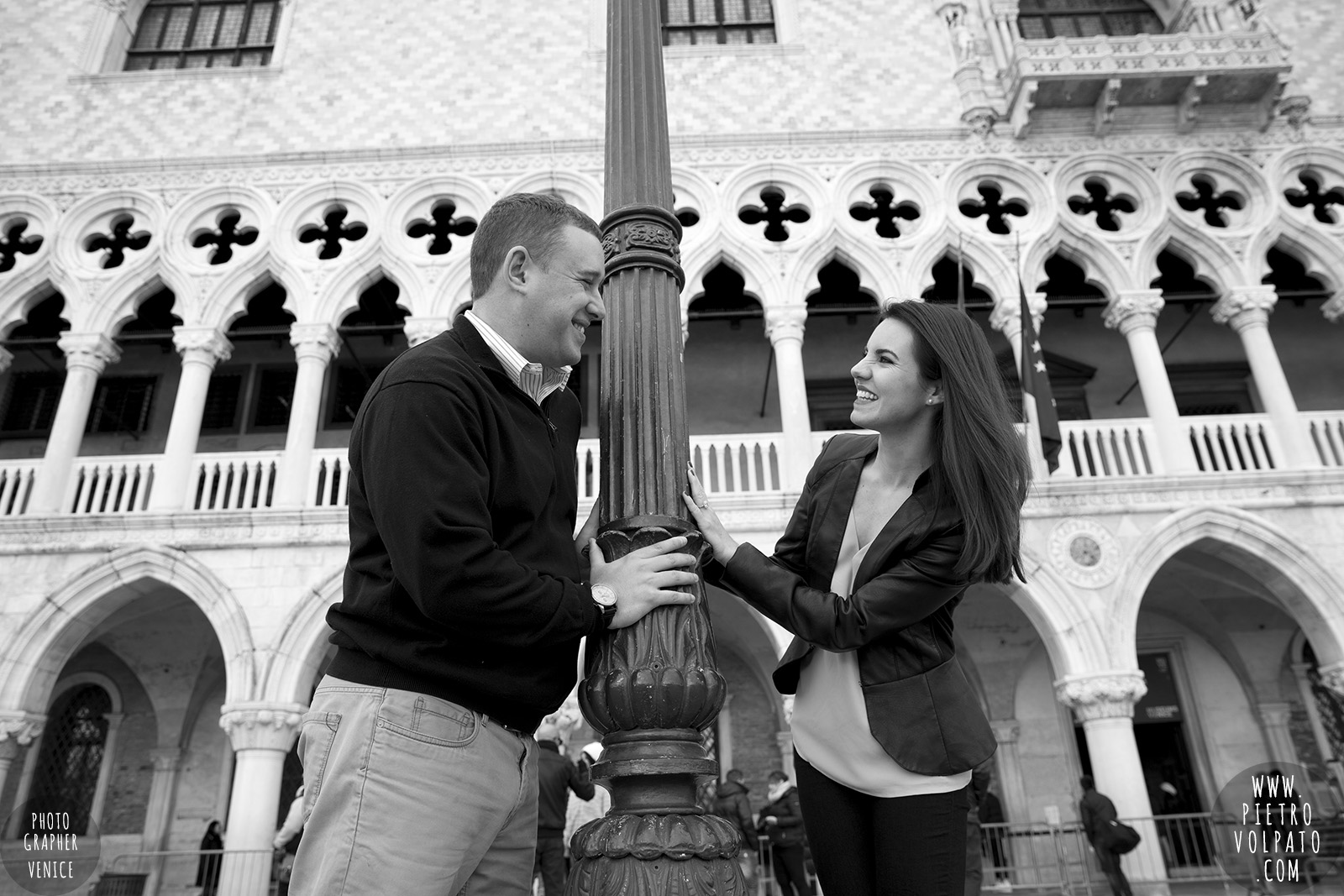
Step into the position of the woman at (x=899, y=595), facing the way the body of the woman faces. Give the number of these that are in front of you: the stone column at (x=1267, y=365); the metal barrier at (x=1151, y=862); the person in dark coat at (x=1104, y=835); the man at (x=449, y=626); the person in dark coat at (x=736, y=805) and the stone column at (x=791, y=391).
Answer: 1

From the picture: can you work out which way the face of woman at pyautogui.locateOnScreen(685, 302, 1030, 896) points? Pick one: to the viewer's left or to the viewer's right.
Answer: to the viewer's left

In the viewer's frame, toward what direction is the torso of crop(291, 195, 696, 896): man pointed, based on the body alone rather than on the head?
to the viewer's right

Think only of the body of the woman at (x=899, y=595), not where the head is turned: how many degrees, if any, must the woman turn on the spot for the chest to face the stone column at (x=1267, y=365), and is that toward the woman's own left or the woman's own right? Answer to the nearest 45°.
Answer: approximately 180°

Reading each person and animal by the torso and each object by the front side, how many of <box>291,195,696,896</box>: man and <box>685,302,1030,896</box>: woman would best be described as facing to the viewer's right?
1

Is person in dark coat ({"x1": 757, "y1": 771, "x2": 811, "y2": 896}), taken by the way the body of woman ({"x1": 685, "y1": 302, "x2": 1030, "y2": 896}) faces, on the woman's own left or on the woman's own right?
on the woman's own right

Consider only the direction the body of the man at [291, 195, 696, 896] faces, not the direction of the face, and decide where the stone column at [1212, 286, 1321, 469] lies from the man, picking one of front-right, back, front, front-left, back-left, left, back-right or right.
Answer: front-left

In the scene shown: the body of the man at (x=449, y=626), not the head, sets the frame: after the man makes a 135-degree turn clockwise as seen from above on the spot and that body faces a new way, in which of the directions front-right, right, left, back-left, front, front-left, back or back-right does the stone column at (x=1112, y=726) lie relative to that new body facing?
back

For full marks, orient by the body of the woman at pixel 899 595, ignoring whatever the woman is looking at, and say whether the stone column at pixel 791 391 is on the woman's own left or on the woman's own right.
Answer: on the woman's own right

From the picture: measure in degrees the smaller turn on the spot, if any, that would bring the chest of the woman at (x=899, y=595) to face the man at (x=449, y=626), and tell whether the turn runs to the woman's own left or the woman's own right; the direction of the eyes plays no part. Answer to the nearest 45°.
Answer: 0° — they already face them

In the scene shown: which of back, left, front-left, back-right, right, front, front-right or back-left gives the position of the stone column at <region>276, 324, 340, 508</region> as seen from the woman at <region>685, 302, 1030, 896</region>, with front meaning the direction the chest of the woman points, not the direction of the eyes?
right

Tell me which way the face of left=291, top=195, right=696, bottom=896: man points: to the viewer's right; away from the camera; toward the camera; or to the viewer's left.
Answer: to the viewer's right

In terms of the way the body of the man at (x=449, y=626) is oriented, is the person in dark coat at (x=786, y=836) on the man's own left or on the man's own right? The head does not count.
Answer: on the man's own left

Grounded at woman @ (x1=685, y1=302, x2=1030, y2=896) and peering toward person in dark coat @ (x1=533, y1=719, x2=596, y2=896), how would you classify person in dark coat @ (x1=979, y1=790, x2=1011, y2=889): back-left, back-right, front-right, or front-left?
front-right

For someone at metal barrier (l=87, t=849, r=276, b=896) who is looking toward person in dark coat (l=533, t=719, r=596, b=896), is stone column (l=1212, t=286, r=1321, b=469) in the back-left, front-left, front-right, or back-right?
front-left

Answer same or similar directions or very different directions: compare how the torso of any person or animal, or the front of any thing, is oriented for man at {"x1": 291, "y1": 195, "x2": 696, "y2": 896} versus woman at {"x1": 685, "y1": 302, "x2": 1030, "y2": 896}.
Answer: very different directions

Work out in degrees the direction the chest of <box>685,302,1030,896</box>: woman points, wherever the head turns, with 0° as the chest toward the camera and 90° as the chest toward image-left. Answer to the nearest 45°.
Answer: approximately 45°

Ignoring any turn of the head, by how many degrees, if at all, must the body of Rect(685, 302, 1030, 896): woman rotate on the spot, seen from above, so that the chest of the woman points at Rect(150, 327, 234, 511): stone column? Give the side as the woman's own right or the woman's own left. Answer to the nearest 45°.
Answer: approximately 90° to the woman's own right
